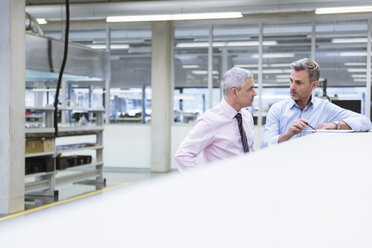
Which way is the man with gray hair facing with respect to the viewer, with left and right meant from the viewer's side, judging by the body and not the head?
facing the viewer and to the right of the viewer

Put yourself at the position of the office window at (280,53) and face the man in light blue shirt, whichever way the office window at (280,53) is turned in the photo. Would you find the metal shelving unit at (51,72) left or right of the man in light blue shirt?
right

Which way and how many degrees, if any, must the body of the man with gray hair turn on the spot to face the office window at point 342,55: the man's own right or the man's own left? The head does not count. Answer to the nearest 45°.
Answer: approximately 135° to the man's own left

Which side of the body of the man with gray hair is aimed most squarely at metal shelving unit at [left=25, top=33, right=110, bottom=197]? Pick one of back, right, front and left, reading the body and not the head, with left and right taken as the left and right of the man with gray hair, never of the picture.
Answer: back

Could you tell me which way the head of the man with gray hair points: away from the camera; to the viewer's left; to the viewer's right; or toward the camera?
to the viewer's right

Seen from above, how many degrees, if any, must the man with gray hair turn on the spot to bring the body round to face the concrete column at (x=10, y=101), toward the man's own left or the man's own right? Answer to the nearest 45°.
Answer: approximately 180°

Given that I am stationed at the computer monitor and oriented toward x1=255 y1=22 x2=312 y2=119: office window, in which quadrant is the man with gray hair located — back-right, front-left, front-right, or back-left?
back-left

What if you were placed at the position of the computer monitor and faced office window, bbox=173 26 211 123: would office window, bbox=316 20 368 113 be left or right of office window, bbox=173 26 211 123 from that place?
right

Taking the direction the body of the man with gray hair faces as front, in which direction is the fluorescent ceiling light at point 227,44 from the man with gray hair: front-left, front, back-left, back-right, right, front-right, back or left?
back-left

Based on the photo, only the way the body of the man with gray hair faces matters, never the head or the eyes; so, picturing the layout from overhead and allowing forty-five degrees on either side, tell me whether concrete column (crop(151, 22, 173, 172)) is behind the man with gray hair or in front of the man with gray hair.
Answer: behind
